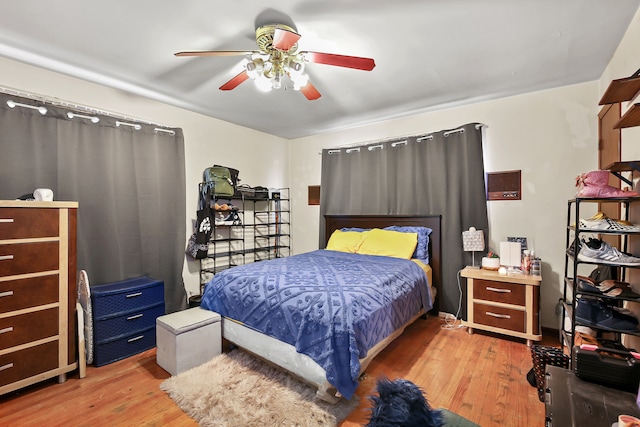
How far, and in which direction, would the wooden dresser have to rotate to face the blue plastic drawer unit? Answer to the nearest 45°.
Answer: approximately 45° to its left

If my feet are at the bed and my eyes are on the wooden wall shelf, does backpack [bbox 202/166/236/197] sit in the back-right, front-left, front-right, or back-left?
back-left

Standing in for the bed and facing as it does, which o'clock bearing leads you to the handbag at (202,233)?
The handbag is roughly at 3 o'clock from the bed.

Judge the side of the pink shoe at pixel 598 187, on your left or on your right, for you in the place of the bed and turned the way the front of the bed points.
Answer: on your left

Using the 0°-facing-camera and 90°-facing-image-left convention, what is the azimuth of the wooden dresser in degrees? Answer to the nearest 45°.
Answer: approximately 315°

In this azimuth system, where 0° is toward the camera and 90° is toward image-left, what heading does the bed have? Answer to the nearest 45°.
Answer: approximately 45°
